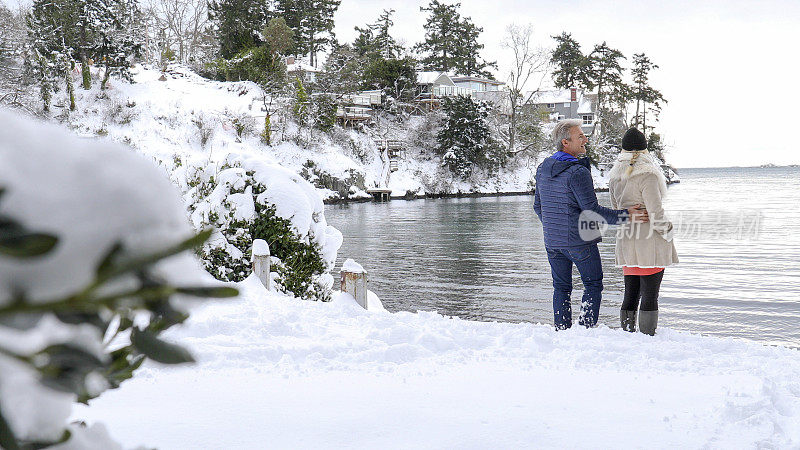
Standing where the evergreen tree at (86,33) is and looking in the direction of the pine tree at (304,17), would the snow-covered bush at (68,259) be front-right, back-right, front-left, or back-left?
back-right

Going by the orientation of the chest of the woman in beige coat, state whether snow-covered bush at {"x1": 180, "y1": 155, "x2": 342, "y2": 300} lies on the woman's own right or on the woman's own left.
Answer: on the woman's own left

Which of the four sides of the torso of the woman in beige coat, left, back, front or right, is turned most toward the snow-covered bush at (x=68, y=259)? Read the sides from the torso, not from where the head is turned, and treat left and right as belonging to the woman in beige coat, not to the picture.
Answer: back

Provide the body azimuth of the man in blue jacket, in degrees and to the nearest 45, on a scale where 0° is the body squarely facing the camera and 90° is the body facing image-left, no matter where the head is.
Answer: approximately 225°

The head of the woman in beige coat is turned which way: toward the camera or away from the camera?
away from the camera

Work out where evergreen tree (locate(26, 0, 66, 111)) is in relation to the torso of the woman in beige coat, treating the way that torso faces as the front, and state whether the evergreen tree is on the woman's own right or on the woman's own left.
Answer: on the woman's own left

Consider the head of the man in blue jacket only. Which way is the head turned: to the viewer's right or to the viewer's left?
to the viewer's right

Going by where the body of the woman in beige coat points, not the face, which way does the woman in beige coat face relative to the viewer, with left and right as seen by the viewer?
facing away from the viewer

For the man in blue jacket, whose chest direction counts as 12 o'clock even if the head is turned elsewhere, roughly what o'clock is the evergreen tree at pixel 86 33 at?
The evergreen tree is roughly at 9 o'clock from the man in blue jacket.
